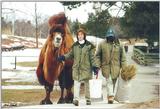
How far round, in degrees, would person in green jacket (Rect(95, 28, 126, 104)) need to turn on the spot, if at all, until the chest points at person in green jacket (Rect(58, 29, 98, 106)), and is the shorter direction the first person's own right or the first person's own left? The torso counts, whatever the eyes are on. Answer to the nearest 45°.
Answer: approximately 90° to the first person's own right

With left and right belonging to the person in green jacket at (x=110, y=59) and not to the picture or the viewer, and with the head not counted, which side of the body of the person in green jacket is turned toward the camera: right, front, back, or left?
front
